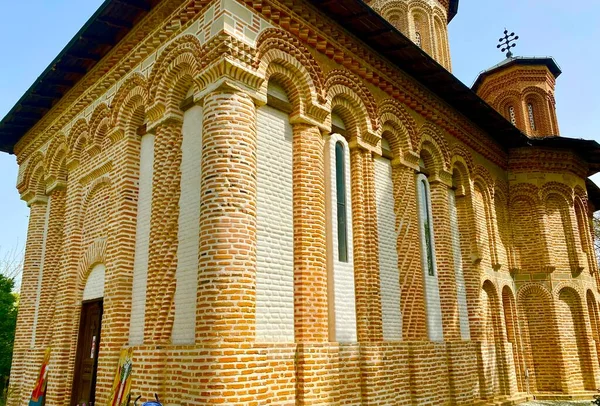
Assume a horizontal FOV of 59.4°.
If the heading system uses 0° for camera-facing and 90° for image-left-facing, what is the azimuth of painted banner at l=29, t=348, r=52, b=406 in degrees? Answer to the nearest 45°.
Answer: approximately 45°

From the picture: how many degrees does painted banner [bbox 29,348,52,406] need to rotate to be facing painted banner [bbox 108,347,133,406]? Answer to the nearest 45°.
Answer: approximately 45° to its left

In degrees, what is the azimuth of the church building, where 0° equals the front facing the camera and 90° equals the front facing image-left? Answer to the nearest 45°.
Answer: approximately 45°

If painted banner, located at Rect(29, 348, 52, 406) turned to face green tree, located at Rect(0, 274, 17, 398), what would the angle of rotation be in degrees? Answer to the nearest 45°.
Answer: approximately 135° to its right

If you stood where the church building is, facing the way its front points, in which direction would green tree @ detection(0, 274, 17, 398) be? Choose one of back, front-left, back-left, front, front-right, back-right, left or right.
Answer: right
